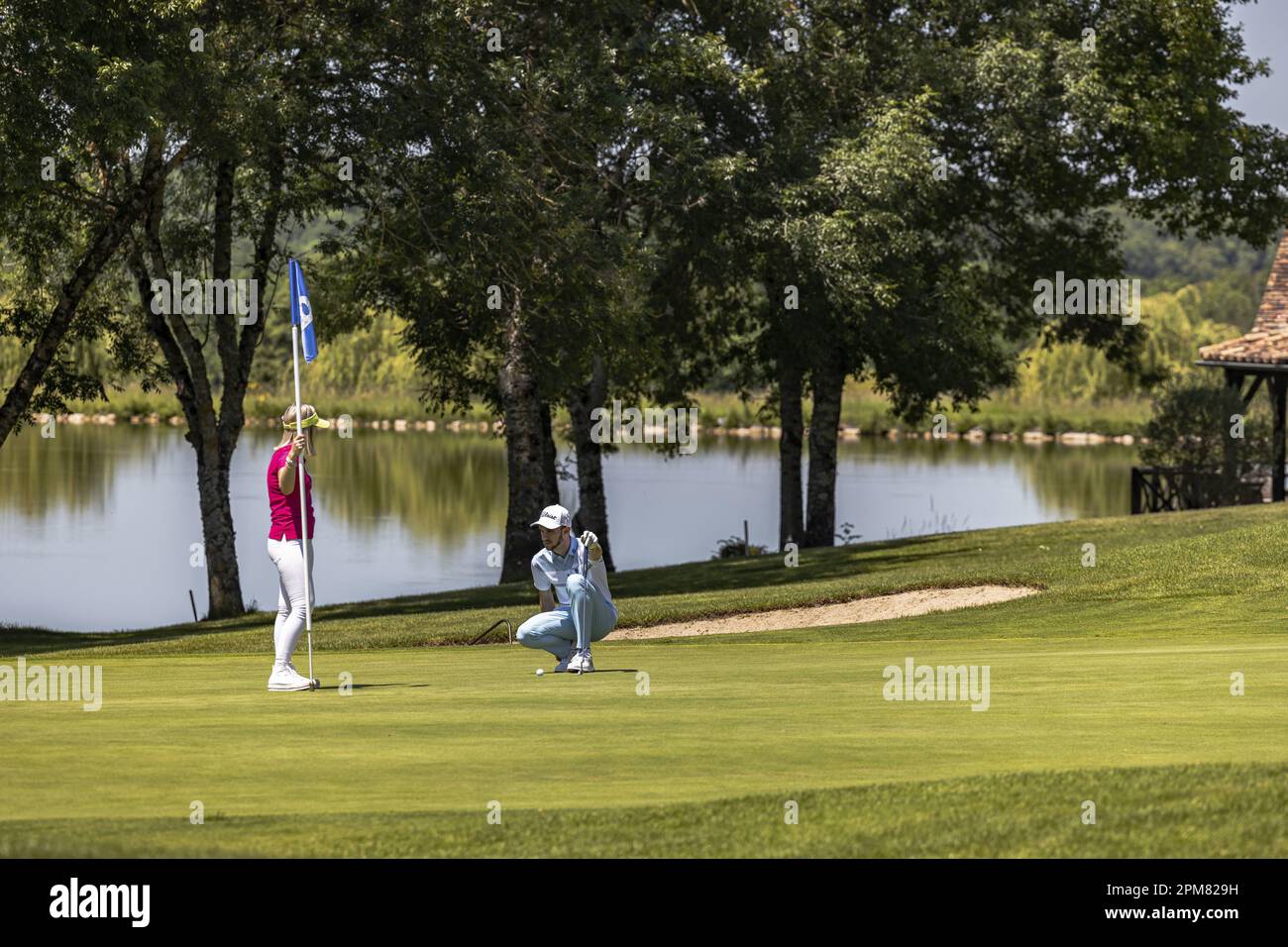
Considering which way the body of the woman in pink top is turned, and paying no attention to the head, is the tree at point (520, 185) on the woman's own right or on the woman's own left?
on the woman's own left

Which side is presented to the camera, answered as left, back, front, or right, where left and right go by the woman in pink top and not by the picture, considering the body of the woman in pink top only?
right

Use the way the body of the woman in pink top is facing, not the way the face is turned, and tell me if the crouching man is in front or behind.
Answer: in front

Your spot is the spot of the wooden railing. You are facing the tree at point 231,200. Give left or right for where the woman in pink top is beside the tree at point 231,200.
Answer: left

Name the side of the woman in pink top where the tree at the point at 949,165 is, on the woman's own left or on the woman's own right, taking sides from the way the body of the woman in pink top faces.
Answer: on the woman's own left

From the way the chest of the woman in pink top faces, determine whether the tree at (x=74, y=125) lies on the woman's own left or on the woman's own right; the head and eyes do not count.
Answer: on the woman's own left

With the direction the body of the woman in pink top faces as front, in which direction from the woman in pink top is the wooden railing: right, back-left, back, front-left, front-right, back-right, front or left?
front-left

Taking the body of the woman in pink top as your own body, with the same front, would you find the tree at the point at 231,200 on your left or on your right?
on your left

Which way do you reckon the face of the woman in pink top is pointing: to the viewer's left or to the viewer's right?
to the viewer's right
